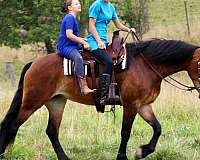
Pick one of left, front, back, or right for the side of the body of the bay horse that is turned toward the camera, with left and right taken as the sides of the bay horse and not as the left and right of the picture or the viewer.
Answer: right

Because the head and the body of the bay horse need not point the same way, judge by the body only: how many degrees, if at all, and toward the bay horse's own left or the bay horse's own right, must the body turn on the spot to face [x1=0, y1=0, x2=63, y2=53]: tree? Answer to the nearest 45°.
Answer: approximately 90° to the bay horse's own left
